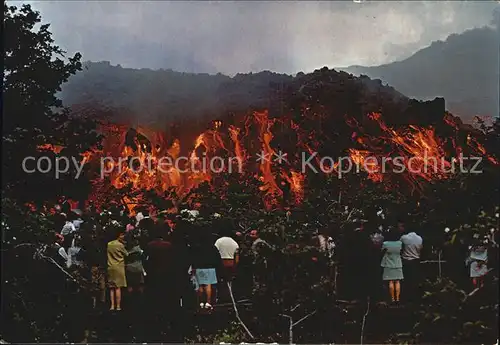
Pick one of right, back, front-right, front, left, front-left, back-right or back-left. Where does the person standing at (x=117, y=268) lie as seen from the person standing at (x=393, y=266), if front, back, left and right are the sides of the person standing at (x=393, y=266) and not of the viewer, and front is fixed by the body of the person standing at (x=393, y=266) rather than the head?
left

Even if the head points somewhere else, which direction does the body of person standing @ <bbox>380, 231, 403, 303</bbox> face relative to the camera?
away from the camera

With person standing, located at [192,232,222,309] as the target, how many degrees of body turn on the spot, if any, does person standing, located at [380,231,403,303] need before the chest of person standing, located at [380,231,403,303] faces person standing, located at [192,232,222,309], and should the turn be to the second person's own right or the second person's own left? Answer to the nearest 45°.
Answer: approximately 90° to the second person's own left

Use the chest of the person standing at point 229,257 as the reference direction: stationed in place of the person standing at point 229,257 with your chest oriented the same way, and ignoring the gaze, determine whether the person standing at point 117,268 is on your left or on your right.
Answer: on your left

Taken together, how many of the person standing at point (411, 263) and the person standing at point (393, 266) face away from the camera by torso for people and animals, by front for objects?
2

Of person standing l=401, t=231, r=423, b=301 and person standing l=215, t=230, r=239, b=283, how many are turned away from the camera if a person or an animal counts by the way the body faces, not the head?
2

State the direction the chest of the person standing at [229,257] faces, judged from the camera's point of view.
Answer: away from the camera

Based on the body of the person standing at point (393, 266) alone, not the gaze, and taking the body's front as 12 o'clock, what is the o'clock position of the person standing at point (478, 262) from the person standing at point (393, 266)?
the person standing at point (478, 262) is roughly at 3 o'clock from the person standing at point (393, 266).

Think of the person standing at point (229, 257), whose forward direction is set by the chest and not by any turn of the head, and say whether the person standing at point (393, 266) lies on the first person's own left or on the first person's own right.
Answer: on the first person's own right

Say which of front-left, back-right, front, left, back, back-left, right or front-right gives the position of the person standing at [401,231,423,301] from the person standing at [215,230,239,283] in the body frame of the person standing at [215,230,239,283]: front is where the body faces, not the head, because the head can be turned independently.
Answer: right

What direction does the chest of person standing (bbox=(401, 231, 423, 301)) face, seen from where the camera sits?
away from the camera
